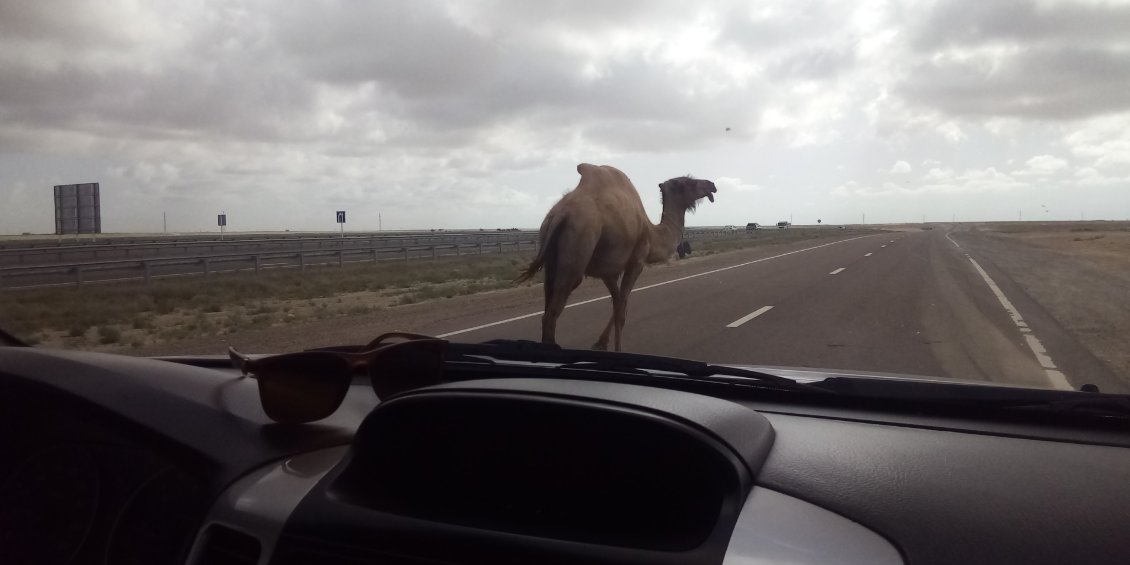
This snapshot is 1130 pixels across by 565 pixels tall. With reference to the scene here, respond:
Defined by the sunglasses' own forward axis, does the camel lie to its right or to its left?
on its left

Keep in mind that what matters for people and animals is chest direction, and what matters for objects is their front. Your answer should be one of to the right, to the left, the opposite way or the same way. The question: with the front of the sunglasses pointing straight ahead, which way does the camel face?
to the left

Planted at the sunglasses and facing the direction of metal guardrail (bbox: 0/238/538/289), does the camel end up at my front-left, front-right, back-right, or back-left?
front-right

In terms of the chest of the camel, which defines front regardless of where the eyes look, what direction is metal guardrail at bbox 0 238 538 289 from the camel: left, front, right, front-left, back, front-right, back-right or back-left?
left

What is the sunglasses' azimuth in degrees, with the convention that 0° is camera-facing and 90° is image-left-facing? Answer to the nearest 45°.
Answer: approximately 315°

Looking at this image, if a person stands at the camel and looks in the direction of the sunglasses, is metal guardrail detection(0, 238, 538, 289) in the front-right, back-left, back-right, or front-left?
back-right

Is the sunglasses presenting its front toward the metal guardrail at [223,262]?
no

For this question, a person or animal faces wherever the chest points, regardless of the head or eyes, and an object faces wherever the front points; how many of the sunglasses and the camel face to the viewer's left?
0

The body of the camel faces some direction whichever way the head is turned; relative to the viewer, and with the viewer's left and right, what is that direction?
facing away from the viewer and to the right of the viewer

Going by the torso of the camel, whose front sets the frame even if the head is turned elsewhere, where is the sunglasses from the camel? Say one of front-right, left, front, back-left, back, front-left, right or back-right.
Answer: back-right
